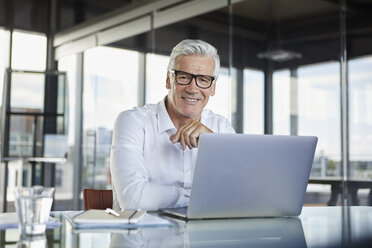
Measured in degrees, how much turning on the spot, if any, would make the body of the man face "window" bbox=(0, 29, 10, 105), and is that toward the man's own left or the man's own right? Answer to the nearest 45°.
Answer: approximately 180°

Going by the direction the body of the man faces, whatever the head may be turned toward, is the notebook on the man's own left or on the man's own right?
on the man's own right

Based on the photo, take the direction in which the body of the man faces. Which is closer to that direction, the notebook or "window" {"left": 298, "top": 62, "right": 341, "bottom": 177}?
the notebook

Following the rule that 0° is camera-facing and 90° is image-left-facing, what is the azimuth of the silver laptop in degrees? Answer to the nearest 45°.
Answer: approximately 135°

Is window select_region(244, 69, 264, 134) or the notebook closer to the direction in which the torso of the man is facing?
the notebook

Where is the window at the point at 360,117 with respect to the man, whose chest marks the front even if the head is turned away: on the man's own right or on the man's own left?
on the man's own left

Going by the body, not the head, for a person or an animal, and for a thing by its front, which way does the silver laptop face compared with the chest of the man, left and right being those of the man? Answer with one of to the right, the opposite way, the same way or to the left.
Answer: the opposite way

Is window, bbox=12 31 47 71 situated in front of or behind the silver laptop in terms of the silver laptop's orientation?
in front

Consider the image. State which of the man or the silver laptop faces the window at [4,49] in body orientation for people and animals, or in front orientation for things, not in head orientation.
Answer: the silver laptop

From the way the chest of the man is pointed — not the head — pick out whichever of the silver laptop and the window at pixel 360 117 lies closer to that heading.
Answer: the silver laptop

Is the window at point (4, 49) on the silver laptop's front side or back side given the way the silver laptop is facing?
on the front side
